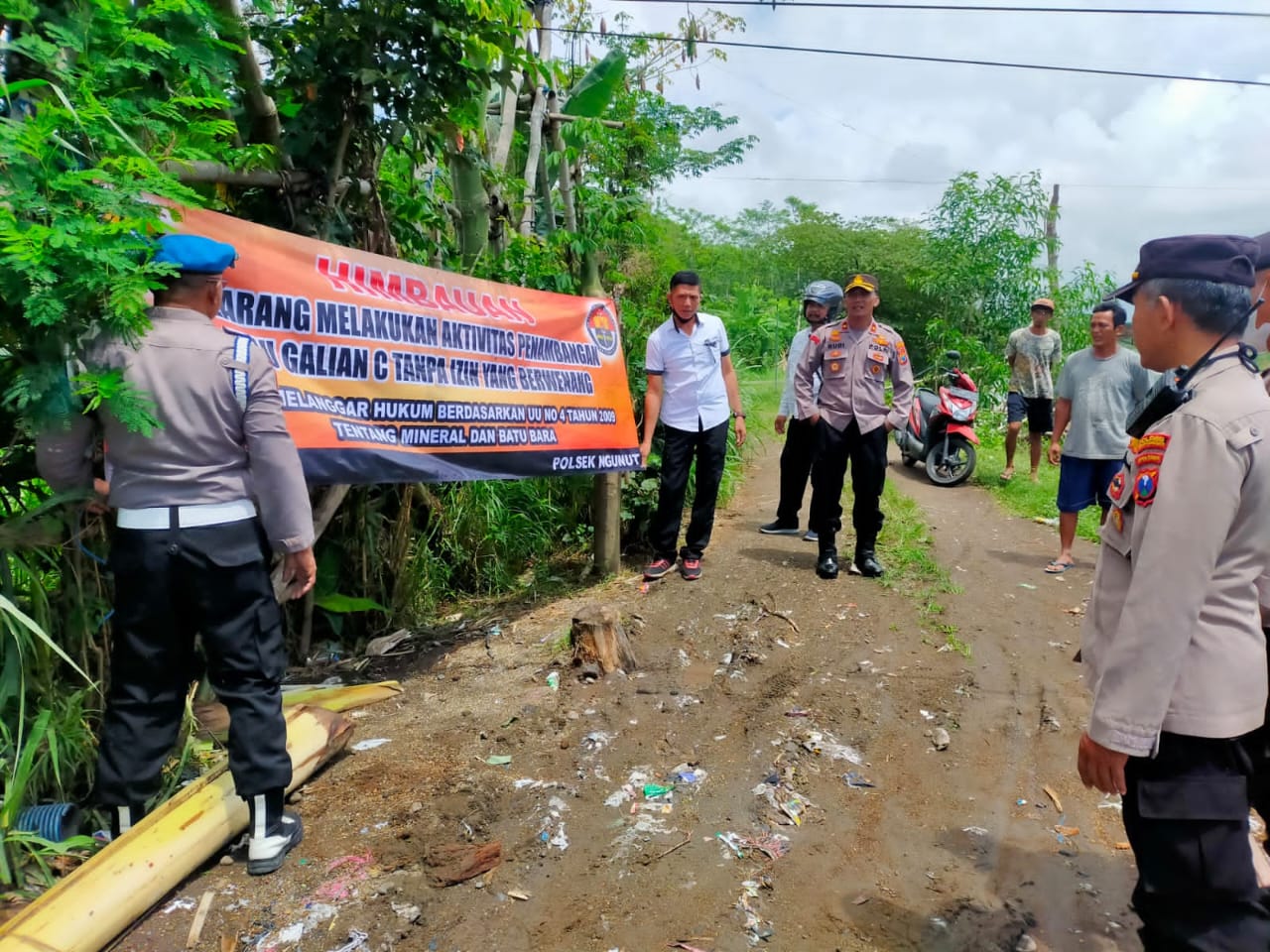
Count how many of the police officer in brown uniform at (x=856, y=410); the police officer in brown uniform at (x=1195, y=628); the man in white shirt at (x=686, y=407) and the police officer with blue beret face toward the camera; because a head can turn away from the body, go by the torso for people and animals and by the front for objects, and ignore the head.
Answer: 2

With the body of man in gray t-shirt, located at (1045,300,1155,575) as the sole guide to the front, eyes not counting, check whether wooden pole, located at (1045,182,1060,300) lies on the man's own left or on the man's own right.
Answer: on the man's own right

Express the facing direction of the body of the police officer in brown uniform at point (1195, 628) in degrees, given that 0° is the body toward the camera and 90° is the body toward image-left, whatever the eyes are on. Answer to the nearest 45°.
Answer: approximately 90°

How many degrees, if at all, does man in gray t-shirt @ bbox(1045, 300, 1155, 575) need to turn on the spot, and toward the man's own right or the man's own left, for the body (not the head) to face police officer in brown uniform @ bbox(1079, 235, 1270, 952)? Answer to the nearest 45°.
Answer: approximately 45° to the man's own left

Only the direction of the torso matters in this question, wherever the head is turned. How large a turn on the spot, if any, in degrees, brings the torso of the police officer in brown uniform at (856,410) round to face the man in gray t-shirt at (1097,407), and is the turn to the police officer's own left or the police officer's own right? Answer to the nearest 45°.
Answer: approximately 90° to the police officer's own left

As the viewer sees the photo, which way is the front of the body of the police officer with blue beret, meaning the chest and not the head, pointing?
away from the camera
